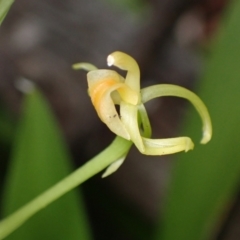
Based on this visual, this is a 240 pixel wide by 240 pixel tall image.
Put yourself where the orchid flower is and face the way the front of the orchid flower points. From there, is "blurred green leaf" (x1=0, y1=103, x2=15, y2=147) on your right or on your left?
on your right

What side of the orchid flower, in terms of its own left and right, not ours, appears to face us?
left
